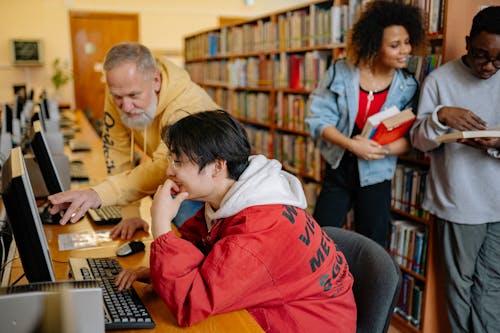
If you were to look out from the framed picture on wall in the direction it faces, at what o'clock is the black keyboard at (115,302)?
The black keyboard is roughly at 12 o'clock from the framed picture on wall.

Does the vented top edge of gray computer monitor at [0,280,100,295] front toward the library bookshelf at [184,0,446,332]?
no

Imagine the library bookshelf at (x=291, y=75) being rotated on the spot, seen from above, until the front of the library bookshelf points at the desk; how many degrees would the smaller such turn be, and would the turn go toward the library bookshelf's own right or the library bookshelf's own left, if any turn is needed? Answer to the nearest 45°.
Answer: approximately 45° to the library bookshelf's own left

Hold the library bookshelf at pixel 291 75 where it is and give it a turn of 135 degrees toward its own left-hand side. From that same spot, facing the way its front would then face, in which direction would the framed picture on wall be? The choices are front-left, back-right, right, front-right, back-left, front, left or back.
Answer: back-left

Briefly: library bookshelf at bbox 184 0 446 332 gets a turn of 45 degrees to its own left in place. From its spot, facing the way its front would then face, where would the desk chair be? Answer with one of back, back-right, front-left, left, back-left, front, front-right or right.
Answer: front

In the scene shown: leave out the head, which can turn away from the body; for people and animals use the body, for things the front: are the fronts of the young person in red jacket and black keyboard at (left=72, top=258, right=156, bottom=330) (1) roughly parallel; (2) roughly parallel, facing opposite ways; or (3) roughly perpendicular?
roughly parallel, facing opposite ways

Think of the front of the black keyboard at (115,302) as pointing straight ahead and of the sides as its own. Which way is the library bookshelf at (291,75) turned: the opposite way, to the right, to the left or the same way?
the opposite way

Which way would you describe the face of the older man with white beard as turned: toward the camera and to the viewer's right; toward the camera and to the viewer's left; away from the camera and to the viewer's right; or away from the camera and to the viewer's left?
toward the camera and to the viewer's left

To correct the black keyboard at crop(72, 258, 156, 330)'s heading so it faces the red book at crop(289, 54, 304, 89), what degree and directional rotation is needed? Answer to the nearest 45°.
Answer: approximately 45° to its left

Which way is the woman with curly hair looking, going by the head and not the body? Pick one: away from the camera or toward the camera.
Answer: toward the camera

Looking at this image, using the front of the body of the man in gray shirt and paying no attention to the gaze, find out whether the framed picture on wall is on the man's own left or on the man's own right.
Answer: on the man's own right

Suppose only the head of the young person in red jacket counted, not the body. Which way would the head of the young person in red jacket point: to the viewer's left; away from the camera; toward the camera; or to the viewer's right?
to the viewer's left

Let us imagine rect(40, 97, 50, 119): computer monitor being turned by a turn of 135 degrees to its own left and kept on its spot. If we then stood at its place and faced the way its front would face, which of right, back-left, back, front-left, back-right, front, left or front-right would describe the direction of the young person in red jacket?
back-left

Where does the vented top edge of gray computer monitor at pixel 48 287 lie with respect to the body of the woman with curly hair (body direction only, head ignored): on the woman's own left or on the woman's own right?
on the woman's own right

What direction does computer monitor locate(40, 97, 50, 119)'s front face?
to the viewer's right

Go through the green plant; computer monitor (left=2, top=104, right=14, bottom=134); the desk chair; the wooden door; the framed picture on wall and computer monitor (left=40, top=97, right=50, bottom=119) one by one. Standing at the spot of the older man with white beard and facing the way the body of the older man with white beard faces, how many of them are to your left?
1

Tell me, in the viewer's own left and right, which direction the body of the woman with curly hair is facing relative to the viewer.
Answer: facing the viewer and to the right of the viewer

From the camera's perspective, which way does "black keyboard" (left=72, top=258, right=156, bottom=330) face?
to the viewer's right
